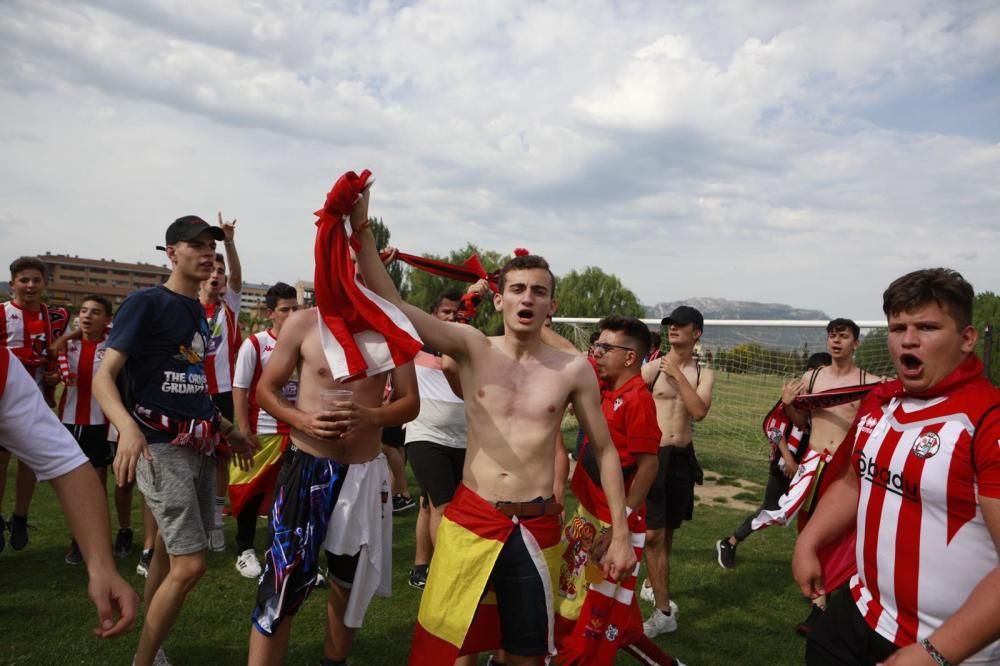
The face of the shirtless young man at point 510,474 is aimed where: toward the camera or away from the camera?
toward the camera

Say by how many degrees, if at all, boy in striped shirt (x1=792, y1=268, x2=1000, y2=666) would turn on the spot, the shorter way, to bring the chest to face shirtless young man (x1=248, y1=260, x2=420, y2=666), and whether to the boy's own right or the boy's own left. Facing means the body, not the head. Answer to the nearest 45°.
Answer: approximately 45° to the boy's own right

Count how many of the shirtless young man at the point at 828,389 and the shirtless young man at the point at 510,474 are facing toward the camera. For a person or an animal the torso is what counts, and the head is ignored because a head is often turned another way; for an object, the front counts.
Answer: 2

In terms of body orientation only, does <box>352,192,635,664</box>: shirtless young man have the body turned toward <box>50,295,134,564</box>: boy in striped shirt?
no

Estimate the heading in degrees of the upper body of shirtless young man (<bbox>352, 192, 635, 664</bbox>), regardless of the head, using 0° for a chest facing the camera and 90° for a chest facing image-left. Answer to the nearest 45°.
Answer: approximately 0°

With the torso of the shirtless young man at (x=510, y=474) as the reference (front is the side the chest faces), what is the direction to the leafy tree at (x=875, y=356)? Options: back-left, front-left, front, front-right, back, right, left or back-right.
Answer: back-left

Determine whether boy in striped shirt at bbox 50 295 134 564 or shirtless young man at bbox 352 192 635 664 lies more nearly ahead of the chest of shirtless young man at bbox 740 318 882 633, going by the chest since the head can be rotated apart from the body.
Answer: the shirtless young man

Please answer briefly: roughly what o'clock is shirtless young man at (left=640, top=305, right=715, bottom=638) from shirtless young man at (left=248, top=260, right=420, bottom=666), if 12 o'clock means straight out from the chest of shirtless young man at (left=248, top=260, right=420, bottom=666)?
shirtless young man at (left=640, top=305, right=715, bottom=638) is roughly at 8 o'clock from shirtless young man at (left=248, top=260, right=420, bottom=666).

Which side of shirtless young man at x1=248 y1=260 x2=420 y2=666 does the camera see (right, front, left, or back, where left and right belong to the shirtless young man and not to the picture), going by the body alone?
front

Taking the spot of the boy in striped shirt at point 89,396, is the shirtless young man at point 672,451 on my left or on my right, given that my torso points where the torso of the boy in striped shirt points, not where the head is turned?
on my left

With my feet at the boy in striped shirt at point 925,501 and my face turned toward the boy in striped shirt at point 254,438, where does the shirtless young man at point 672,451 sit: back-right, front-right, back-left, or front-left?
front-right

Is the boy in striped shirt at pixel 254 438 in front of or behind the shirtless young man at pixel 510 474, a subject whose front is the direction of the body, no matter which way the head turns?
behind

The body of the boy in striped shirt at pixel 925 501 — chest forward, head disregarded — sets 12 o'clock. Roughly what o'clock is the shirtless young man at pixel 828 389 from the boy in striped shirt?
The shirtless young man is roughly at 4 o'clock from the boy in striped shirt.

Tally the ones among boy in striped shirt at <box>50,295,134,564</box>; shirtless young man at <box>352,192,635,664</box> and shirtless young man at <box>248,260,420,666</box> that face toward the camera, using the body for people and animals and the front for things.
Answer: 3

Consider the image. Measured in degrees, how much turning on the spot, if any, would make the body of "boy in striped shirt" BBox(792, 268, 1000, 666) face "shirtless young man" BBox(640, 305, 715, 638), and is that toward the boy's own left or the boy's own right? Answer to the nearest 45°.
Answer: approximately 90° to the boy's own right

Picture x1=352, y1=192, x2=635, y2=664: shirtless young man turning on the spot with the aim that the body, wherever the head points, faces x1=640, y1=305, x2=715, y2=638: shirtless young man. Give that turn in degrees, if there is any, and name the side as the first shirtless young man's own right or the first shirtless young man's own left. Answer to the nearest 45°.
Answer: approximately 135° to the first shirtless young man's own left

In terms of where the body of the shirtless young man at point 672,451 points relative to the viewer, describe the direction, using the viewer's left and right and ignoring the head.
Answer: facing the viewer and to the left of the viewer

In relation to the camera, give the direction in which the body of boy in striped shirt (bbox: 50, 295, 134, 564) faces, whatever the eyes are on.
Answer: toward the camera
